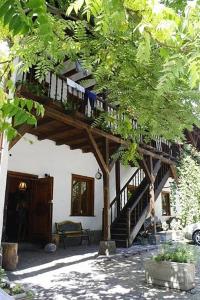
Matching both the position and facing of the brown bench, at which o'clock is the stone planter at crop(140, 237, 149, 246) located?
The stone planter is roughly at 10 o'clock from the brown bench.

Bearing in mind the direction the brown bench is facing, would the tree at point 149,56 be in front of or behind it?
in front

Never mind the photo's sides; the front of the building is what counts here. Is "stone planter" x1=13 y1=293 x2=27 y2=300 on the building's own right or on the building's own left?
on the building's own right

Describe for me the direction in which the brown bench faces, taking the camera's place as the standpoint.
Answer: facing the viewer and to the right of the viewer

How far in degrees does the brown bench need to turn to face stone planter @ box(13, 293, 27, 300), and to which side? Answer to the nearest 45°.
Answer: approximately 45° to its right
